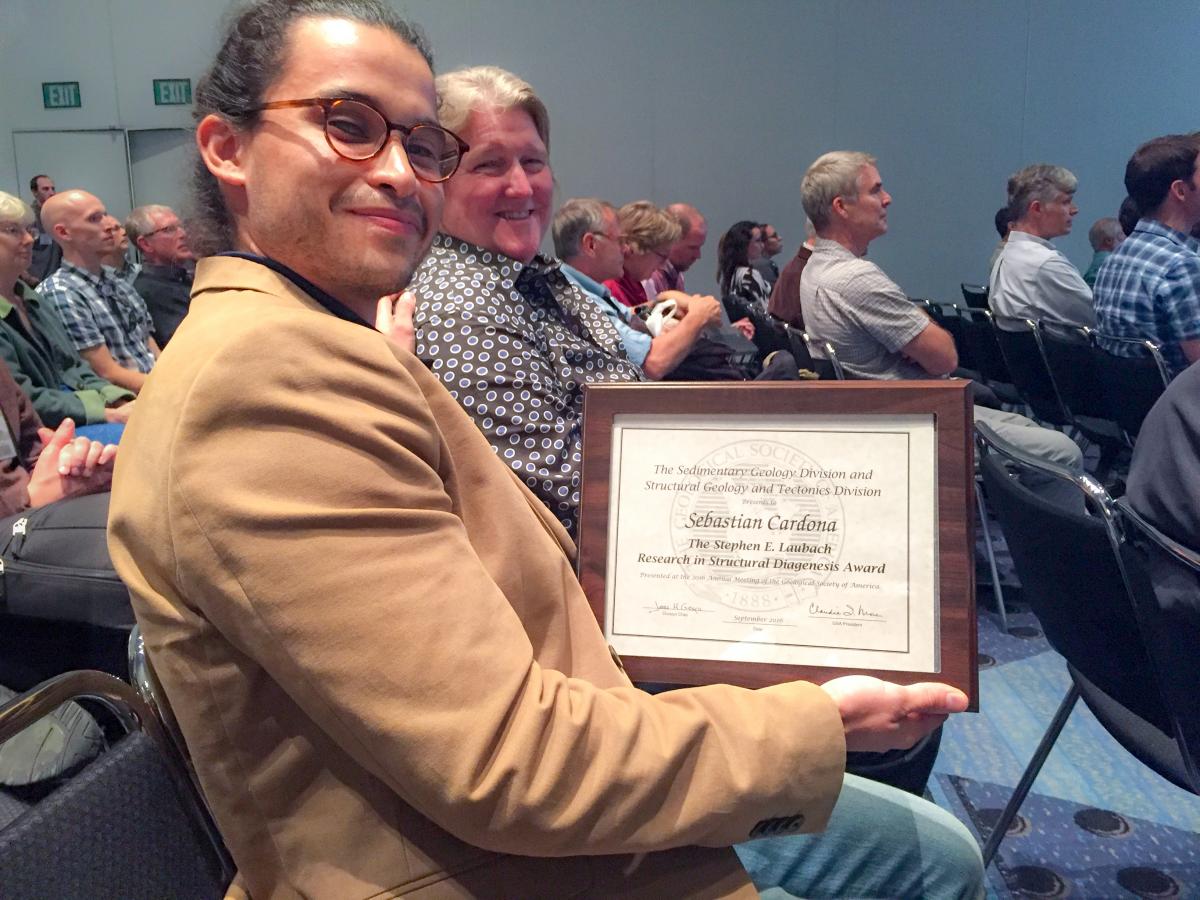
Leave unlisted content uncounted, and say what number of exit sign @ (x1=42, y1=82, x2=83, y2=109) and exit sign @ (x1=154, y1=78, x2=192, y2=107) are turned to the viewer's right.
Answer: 0

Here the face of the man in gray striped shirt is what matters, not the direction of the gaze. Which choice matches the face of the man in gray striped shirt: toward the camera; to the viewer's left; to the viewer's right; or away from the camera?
to the viewer's right

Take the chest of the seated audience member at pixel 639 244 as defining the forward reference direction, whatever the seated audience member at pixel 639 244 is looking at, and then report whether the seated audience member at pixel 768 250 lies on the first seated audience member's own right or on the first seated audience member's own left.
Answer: on the first seated audience member's own left

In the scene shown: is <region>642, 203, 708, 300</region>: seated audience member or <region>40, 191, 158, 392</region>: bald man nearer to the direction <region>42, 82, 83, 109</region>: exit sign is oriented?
the bald man

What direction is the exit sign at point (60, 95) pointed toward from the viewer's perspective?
toward the camera

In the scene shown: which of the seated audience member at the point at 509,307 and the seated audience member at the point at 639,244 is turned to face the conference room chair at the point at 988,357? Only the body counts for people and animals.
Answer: the seated audience member at the point at 639,244

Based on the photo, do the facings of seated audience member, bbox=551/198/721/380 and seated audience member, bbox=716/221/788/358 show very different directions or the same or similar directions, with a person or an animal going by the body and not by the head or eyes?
same or similar directions

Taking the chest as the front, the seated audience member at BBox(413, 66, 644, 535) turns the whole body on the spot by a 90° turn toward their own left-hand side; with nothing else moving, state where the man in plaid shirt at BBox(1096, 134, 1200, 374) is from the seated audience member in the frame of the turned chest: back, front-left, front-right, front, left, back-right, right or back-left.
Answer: front

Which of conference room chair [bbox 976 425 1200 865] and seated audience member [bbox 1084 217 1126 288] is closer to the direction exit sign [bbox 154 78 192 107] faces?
the conference room chair

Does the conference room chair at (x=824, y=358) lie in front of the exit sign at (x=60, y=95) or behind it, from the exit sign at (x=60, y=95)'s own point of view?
in front

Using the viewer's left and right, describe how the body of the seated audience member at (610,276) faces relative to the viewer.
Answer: facing to the right of the viewer

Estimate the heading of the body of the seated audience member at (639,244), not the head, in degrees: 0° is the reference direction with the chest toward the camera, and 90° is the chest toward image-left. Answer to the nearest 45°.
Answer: approximately 270°

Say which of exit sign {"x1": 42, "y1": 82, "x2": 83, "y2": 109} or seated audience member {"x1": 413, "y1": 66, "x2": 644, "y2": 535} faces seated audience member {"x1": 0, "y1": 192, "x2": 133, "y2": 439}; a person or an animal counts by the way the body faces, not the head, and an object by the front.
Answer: the exit sign

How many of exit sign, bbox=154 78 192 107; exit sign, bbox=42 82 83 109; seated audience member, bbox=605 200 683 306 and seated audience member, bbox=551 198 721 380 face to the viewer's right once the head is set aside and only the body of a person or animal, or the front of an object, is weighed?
2

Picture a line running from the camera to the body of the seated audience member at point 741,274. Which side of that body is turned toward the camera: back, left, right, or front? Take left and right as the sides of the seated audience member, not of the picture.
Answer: right

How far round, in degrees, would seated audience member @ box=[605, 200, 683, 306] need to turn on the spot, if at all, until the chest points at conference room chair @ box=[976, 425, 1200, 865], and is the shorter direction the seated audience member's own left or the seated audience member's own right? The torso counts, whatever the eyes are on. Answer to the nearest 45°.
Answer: approximately 90° to the seated audience member's own right

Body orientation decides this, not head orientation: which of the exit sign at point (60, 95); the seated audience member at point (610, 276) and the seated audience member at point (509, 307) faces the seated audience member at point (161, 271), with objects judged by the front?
the exit sign

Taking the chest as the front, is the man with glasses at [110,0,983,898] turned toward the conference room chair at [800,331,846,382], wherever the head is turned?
no

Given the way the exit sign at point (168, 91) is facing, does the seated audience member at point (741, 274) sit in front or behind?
in front

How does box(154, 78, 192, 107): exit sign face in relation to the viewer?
toward the camera
